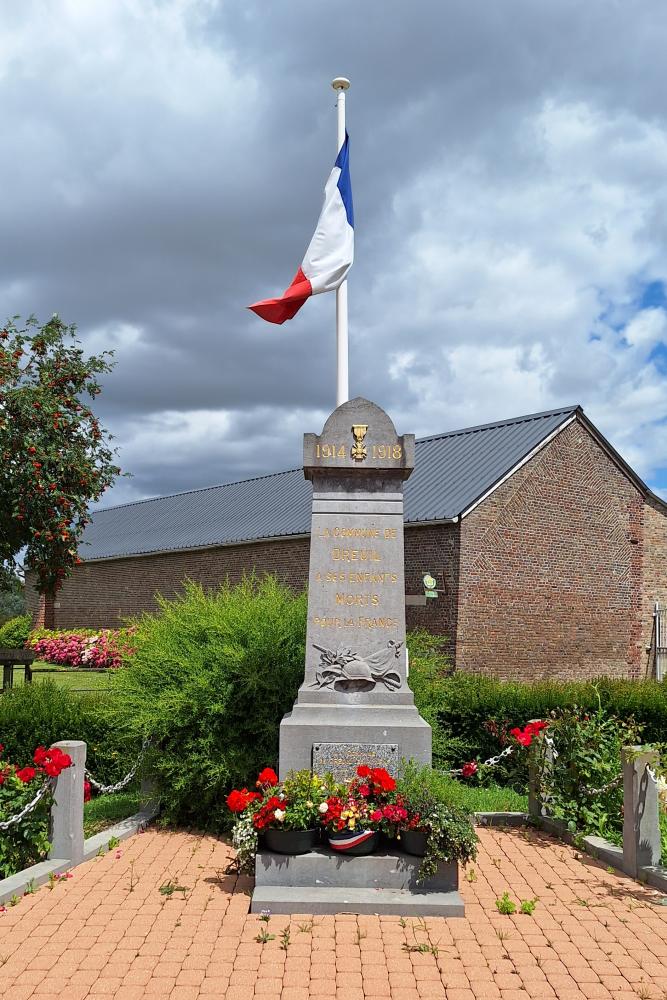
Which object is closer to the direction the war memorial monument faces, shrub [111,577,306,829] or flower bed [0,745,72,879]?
the flower bed

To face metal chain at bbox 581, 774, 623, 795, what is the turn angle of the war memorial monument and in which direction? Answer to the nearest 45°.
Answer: approximately 90° to its left

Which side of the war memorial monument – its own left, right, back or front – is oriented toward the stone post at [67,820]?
right

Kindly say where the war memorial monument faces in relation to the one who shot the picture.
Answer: facing the viewer

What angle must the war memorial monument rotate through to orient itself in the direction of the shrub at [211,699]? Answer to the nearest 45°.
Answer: approximately 135° to its right
